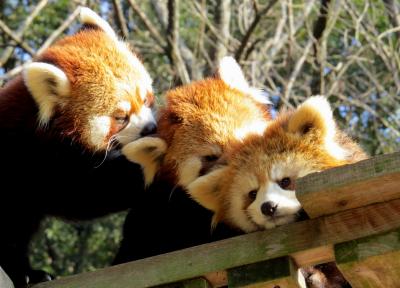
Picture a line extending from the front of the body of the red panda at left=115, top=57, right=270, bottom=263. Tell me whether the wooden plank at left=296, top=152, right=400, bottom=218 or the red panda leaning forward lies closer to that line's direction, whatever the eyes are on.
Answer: the wooden plank

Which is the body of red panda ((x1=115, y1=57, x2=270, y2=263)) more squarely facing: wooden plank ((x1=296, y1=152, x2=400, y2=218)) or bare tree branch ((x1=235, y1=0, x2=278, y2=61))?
the wooden plank

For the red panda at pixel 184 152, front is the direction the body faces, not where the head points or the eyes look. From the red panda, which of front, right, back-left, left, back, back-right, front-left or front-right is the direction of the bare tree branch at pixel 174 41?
back-left

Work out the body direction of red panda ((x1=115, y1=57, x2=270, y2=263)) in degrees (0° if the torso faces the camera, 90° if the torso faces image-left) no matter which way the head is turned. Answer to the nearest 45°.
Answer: approximately 315°

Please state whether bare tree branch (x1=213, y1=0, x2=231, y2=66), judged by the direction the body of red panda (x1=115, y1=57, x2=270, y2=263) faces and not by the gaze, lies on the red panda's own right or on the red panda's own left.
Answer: on the red panda's own left

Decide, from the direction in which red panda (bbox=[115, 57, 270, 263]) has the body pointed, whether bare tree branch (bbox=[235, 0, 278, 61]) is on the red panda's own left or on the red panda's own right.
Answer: on the red panda's own left

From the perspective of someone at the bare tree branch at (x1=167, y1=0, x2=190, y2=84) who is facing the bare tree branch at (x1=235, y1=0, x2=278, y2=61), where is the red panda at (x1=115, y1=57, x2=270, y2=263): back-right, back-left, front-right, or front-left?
front-right
